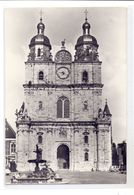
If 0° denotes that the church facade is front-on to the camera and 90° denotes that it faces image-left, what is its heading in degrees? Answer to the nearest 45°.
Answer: approximately 0°
